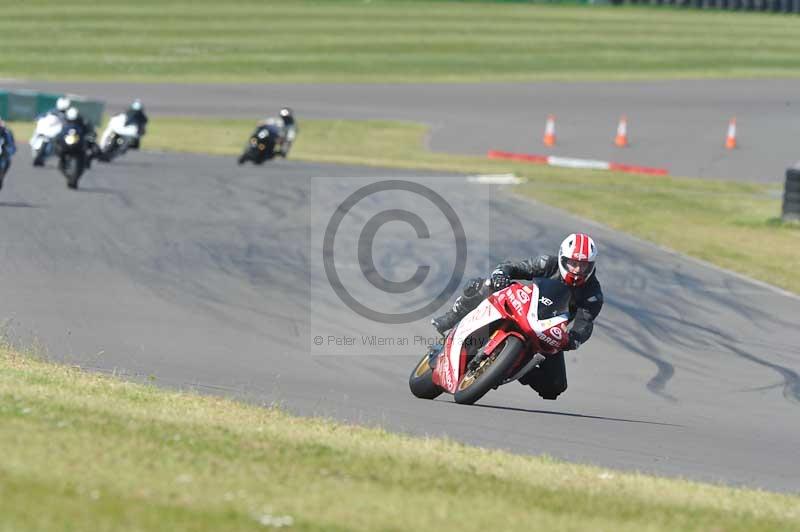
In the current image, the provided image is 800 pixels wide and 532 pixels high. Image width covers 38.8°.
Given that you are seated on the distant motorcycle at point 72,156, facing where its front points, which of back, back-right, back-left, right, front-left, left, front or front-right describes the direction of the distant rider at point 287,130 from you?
back-left

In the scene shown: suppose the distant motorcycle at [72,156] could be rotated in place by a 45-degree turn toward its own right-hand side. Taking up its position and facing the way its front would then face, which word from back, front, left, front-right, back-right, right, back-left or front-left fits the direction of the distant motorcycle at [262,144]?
back

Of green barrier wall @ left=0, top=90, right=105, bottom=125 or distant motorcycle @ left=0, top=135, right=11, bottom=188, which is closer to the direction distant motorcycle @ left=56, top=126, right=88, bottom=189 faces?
the distant motorcycle

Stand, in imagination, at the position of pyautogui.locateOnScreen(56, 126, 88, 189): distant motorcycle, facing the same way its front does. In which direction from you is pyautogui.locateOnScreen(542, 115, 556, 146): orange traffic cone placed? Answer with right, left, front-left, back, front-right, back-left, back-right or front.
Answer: back-left

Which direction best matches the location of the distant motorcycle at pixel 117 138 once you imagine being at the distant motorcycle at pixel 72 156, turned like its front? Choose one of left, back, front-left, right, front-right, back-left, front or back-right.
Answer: back

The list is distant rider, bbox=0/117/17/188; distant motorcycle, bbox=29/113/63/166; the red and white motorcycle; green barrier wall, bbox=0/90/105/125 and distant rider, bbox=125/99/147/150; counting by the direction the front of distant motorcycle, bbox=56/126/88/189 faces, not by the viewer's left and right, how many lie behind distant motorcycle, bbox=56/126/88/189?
3

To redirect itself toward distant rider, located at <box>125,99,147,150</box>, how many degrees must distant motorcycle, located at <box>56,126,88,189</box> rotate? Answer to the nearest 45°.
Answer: approximately 180°

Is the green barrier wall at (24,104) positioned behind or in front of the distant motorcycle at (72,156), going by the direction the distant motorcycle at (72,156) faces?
behind

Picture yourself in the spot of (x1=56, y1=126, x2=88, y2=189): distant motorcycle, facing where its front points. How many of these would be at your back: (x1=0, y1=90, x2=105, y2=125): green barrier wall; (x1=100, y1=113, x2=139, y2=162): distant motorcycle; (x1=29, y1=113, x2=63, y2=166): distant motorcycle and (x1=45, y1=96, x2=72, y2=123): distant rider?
4

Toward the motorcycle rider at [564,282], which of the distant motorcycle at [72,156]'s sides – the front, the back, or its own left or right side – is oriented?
front

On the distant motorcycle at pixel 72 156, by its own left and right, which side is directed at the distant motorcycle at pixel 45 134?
back

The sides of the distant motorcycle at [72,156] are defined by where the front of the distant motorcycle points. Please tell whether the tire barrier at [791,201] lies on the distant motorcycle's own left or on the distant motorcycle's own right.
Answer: on the distant motorcycle's own left

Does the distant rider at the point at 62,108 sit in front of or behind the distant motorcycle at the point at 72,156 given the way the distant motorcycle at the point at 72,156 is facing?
behind

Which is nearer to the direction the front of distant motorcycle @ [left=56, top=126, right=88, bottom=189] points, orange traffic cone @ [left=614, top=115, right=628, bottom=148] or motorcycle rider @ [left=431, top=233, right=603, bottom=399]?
the motorcycle rider

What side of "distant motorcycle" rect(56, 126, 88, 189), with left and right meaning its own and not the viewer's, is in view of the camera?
front

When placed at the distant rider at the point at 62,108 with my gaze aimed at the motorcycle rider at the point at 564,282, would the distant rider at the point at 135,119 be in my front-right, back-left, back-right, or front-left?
back-left
